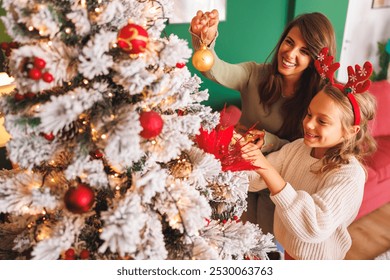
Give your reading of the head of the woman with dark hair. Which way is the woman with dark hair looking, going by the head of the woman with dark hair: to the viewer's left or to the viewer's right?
to the viewer's left

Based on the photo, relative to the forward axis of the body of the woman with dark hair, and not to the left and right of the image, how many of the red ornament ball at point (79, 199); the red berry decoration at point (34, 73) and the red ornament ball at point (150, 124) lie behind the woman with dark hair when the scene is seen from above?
0

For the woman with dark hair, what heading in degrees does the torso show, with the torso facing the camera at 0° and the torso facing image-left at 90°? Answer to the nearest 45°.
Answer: approximately 45°

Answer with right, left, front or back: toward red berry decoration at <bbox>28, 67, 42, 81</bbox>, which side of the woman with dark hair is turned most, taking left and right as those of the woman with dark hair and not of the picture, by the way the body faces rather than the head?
front

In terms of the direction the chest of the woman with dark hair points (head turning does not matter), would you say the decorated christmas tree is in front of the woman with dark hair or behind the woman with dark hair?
in front

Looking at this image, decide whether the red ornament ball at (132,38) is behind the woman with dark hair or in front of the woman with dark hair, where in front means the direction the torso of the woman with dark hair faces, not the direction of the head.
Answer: in front

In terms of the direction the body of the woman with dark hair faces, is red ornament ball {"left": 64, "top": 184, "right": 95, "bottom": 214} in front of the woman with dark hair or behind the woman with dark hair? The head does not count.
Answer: in front
